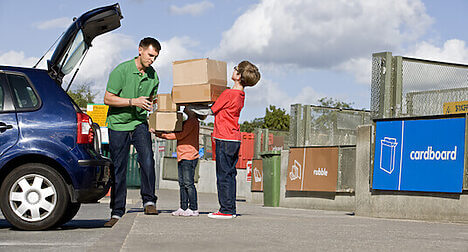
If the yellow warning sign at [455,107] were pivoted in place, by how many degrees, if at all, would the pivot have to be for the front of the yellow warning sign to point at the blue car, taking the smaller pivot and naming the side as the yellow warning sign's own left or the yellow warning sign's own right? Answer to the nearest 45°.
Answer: approximately 45° to the yellow warning sign's own right

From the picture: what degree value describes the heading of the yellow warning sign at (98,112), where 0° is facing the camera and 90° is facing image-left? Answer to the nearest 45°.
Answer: approximately 0°

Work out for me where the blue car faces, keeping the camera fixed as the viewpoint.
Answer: facing to the left of the viewer

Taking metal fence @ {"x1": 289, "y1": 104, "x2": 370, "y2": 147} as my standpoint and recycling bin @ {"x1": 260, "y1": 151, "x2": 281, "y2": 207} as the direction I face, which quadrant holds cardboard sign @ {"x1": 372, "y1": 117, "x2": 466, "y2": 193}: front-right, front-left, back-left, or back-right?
back-left

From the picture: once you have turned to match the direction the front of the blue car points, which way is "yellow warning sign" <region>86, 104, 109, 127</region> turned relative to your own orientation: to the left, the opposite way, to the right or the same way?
to the left

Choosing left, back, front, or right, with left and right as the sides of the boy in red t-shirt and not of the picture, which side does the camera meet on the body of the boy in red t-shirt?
left

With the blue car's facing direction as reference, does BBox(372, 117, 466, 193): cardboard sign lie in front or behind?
behind

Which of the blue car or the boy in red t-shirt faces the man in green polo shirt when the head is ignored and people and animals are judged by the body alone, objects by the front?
the boy in red t-shirt

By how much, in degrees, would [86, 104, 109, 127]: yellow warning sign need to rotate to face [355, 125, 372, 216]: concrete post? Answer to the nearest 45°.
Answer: approximately 45° to its left
